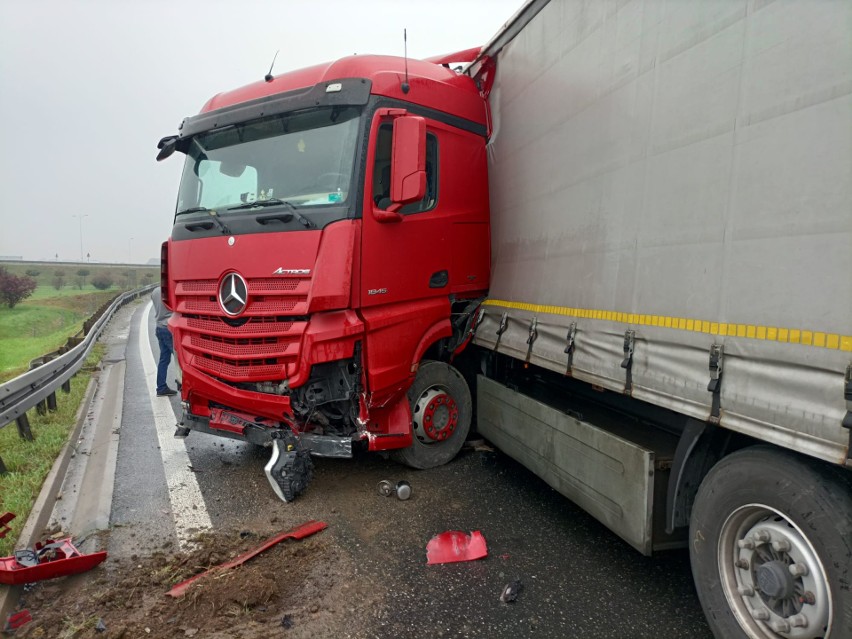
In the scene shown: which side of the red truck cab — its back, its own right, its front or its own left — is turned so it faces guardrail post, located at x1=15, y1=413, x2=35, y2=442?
right

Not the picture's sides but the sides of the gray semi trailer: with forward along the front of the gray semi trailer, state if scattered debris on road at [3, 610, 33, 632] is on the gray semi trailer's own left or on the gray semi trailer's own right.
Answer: on the gray semi trailer's own left

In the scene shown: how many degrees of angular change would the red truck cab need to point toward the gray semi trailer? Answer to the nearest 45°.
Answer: approximately 90° to its left

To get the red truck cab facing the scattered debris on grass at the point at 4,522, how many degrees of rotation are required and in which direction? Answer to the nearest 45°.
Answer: approximately 45° to its right

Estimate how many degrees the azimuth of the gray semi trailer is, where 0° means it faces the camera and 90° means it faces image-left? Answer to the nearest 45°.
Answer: approximately 135°

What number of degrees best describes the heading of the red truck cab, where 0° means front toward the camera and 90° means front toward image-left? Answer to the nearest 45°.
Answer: approximately 45°

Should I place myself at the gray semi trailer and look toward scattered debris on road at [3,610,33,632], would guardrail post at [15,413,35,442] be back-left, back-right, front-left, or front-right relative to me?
front-right

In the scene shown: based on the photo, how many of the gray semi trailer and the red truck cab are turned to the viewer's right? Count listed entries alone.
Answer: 0

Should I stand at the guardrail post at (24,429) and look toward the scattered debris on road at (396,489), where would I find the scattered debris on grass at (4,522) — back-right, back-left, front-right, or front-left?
front-right
